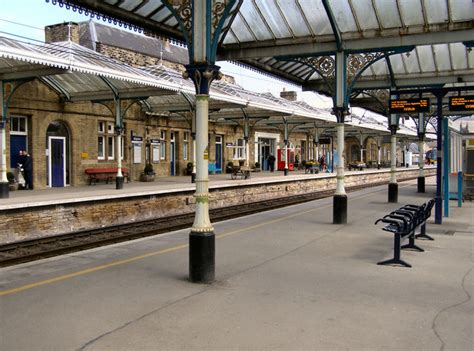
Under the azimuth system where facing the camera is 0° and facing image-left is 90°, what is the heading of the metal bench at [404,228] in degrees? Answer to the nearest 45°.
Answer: approximately 90°

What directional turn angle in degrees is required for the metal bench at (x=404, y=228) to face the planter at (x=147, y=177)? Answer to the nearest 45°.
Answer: approximately 45° to its right

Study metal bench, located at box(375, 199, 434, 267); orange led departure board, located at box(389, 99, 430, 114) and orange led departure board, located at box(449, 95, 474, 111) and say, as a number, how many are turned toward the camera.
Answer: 2

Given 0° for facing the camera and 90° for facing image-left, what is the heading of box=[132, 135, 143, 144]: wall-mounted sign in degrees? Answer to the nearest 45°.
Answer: approximately 315°

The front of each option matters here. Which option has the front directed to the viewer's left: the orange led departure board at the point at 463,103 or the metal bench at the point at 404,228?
the metal bench

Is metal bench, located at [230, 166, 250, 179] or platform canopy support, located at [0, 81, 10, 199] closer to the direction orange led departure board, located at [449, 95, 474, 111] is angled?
the platform canopy support

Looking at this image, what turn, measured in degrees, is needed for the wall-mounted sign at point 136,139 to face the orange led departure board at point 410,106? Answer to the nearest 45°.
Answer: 0° — it already faces it
